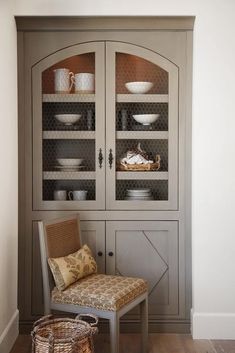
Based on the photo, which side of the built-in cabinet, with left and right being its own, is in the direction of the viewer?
front

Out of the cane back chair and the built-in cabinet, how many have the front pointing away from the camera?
0

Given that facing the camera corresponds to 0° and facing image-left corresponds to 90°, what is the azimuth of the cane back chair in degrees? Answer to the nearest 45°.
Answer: approximately 315°
